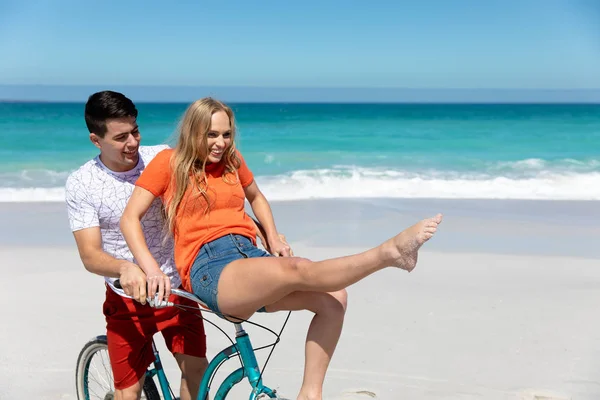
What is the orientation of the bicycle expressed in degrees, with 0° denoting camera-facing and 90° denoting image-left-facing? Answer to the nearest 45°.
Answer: approximately 315°

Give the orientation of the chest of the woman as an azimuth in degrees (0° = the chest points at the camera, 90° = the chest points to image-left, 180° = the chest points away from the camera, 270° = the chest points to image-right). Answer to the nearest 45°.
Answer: approximately 315°

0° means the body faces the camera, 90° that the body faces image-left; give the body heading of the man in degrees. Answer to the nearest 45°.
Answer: approximately 315°

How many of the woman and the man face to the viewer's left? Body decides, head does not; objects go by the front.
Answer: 0
